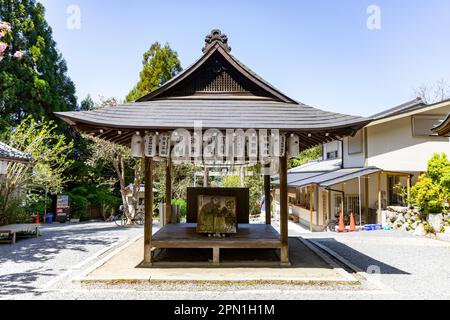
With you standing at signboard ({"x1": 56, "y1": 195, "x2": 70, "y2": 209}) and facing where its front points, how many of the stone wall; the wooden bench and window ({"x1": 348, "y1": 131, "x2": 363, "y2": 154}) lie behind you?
0

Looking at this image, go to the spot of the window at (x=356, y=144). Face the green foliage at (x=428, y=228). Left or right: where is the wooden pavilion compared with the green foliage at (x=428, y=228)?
right

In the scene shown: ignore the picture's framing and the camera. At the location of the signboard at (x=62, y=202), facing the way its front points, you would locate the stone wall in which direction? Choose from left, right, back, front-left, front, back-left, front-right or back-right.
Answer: front-left

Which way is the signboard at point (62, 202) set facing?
toward the camera

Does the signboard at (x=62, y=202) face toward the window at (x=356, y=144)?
no

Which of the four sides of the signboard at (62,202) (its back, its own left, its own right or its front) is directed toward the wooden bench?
front

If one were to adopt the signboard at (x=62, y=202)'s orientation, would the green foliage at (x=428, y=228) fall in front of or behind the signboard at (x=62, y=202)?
in front

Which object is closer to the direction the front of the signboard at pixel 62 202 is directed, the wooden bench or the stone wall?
the wooden bench

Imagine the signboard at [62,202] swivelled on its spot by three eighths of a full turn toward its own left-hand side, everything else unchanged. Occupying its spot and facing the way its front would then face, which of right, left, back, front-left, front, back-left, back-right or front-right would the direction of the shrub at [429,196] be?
right
